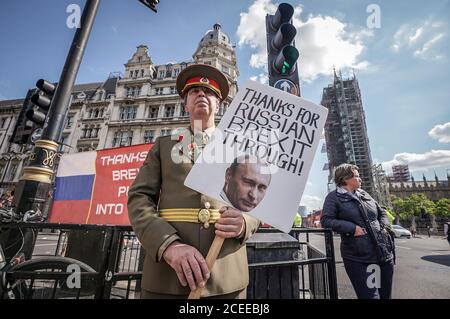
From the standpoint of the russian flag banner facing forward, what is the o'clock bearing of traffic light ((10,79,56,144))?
The traffic light is roughly at 2 o'clock from the russian flag banner.

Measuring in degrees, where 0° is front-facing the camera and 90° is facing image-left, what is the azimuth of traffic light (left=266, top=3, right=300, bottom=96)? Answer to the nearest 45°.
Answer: approximately 315°

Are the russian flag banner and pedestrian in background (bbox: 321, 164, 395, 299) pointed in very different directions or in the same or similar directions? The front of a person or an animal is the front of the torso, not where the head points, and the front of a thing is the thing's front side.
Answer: same or similar directions

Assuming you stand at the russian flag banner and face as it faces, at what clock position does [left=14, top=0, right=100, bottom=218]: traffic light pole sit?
The traffic light pole is roughly at 3 o'clock from the russian flag banner.

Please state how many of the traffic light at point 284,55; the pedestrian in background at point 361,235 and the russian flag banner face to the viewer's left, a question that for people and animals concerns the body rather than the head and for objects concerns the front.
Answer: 0

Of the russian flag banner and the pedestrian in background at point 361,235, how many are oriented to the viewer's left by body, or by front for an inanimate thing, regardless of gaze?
0

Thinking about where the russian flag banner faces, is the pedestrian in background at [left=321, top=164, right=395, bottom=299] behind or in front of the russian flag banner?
in front

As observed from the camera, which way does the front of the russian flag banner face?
facing the viewer

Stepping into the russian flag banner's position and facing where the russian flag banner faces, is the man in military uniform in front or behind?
in front

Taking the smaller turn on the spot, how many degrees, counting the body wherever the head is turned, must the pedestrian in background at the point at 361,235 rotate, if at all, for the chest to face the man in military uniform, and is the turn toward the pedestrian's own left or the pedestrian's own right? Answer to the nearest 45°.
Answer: approximately 90° to the pedestrian's own right
